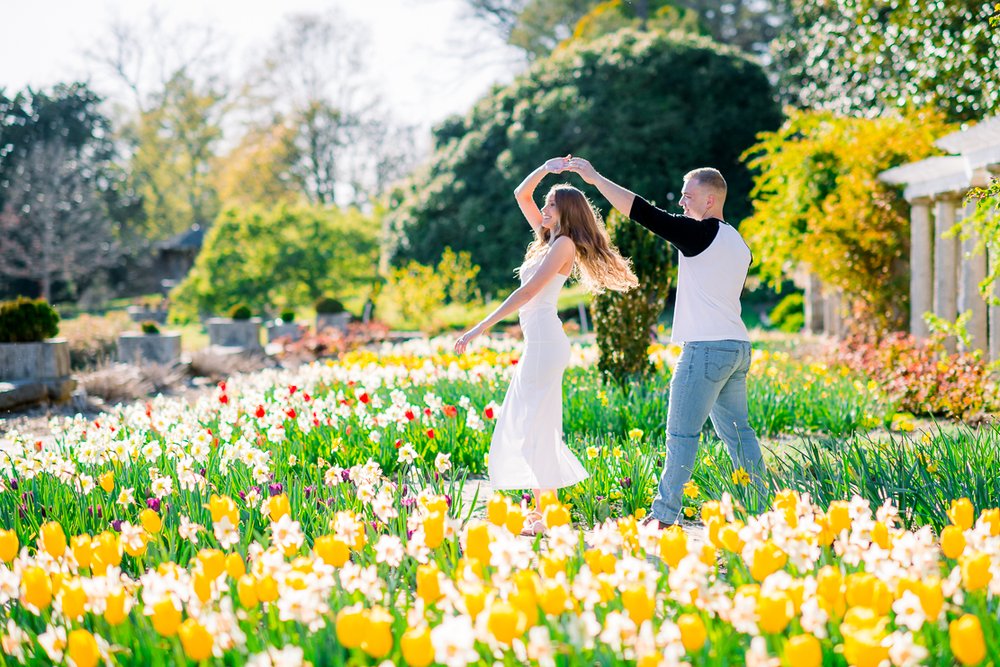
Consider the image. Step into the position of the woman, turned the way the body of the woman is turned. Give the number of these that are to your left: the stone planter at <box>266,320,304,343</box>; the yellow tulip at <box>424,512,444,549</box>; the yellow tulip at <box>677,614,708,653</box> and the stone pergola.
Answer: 2

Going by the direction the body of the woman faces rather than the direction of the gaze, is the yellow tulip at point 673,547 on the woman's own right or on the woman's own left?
on the woman's own left

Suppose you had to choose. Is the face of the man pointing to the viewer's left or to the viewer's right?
to the viewer's left

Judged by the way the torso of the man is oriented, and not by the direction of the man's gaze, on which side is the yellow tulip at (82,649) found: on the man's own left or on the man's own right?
on the man's own left

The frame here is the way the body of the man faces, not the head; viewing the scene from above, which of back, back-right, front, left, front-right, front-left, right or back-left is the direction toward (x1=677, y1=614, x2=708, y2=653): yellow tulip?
back-left

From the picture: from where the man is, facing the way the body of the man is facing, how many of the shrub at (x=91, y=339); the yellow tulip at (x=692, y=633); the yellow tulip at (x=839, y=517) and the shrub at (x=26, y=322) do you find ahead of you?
2
